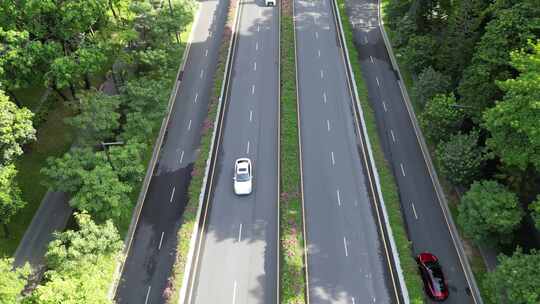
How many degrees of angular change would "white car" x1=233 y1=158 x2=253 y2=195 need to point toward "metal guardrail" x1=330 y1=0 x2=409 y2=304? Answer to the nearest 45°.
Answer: approximately 90° to its left

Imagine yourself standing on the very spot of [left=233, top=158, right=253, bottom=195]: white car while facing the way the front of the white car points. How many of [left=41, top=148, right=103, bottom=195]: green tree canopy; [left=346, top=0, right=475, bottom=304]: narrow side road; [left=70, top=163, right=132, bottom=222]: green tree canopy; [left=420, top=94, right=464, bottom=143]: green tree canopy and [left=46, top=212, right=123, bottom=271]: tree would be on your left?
2

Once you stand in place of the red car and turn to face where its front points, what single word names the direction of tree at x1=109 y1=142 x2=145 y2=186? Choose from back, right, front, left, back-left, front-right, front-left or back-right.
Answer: front-left

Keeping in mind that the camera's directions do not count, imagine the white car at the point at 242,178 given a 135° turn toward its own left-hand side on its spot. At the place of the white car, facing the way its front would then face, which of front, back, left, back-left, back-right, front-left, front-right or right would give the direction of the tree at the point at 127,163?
back-left

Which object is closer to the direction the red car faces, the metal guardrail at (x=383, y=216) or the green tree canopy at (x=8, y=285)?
the metal guardrail

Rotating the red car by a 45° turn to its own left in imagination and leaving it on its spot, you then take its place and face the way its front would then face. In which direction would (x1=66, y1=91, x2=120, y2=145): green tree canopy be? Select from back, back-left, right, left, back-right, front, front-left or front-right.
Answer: front

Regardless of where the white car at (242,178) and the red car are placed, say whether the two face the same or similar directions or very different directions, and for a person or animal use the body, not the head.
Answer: very different directions

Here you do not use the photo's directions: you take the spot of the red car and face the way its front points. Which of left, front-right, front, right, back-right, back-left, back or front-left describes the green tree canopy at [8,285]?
left

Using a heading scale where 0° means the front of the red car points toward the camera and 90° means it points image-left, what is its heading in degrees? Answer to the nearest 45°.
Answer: approximately 135°

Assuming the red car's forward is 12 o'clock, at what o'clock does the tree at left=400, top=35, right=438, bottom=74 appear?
The tree is roughly at 1 o'clock from the red car.

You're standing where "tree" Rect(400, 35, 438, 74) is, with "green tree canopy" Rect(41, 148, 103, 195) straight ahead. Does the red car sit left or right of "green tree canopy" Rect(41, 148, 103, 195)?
left

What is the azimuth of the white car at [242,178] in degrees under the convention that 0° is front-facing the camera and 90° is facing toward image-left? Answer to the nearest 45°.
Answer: approximately 0°

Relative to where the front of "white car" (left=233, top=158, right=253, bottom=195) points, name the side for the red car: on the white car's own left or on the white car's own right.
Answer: on the white car's own left

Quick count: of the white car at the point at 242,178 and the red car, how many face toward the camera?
1
